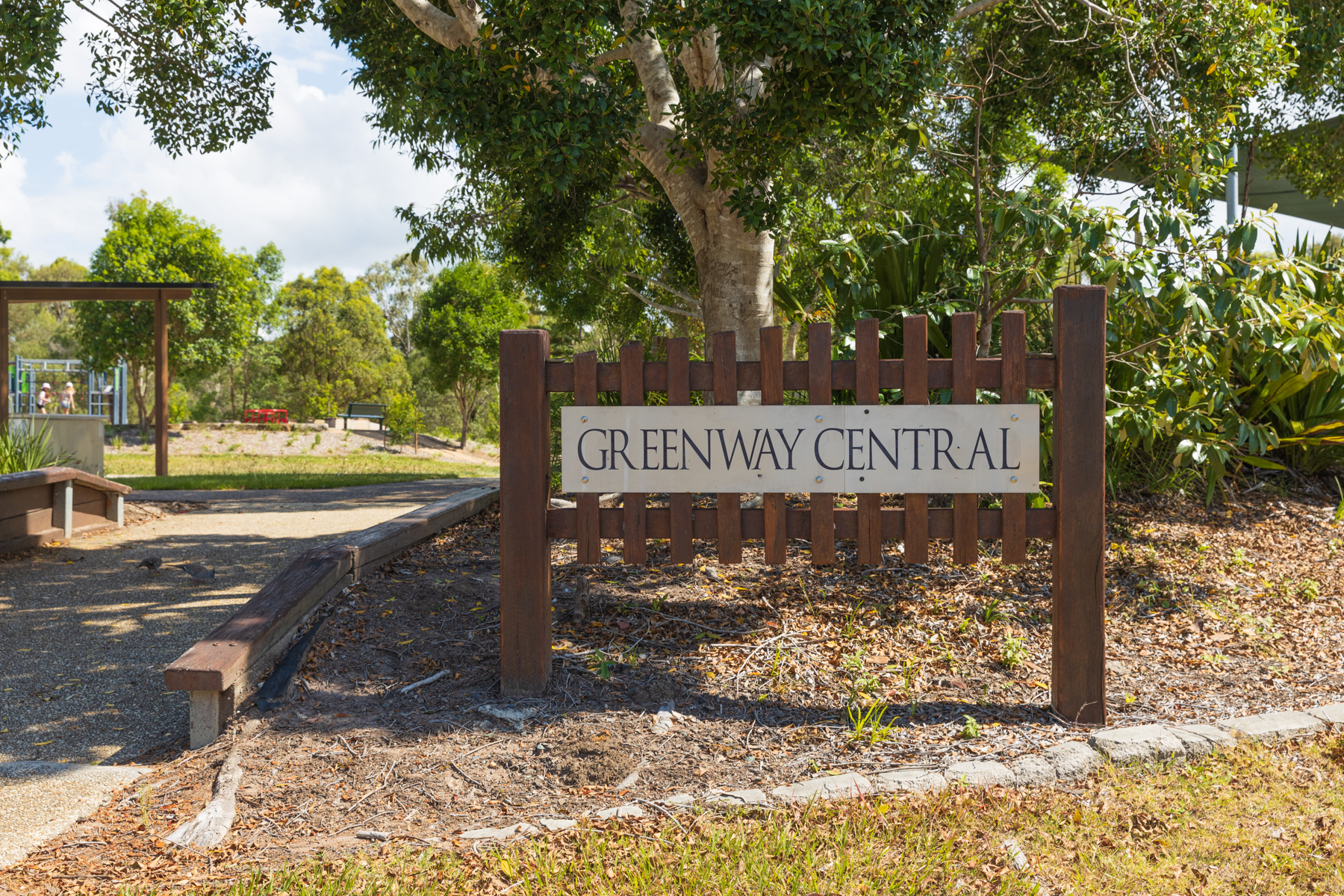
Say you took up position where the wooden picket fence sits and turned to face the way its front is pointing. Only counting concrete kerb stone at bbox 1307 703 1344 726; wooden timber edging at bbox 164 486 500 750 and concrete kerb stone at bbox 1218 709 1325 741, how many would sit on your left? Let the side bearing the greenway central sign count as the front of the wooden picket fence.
2

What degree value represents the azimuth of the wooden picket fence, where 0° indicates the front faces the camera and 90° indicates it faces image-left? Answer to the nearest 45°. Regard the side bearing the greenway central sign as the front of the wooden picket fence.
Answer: approximately 0°

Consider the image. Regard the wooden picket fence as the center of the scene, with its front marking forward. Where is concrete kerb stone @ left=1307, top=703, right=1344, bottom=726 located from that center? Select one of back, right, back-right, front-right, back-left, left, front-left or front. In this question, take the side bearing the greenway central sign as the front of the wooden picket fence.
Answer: left

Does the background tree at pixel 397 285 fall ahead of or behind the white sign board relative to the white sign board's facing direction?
behind

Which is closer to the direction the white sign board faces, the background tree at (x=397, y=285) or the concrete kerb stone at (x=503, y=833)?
the concrete kerb stone

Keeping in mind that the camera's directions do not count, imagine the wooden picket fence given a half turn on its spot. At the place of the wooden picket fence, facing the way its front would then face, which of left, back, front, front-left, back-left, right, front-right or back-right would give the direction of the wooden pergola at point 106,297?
front-left

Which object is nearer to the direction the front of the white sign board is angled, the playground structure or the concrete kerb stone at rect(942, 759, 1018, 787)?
the concrete kerb stone

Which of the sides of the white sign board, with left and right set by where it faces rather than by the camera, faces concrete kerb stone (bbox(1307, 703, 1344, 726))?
left

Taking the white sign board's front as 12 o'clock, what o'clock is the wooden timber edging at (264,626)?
The wooden timber edging is roughly at 3 o'clock from the white sign board.
